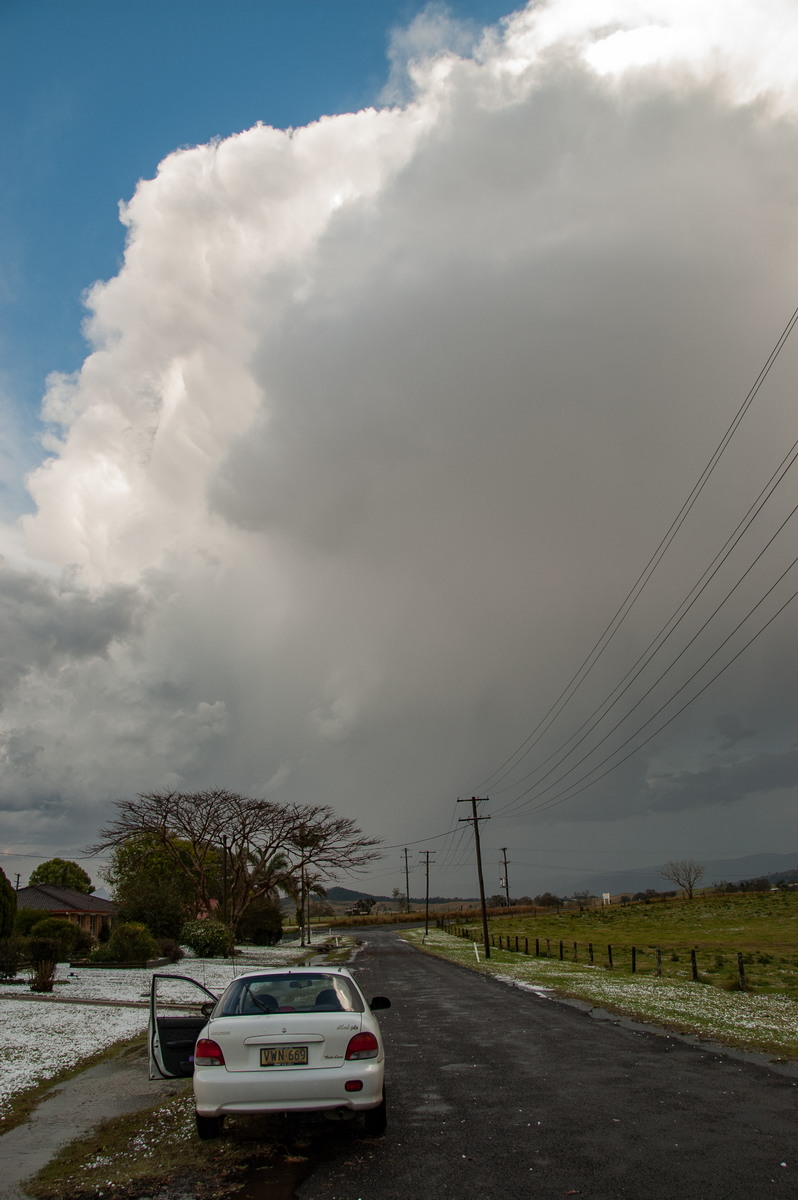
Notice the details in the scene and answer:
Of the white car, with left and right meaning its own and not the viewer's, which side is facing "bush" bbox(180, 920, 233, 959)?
front

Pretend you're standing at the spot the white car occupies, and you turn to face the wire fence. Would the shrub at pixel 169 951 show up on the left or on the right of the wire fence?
left

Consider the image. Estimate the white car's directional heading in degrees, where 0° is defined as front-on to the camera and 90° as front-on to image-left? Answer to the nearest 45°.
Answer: approximately 180°

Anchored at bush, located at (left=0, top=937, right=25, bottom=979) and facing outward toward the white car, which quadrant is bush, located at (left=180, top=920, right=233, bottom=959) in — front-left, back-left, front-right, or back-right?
back-left

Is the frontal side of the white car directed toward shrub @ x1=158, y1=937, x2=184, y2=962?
yes

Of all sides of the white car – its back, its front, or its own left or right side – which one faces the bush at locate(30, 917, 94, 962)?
front

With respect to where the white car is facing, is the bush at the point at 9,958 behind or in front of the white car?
in front

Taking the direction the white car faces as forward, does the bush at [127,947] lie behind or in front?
in front
